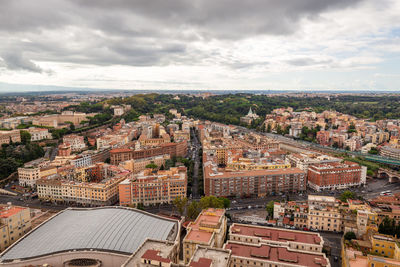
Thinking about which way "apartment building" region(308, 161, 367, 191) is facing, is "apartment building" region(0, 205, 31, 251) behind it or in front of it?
in front

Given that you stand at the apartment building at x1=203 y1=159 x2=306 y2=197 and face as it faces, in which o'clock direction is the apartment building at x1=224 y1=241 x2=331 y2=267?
the apartment building at x1=224 y1=241 x2=331 y2=267 is roughly at 12 o'clock from the apartment building at x1=203 y1=159 x2=306 y2=197.

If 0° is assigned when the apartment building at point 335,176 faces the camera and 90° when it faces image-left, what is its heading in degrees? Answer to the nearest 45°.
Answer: approximately 0°

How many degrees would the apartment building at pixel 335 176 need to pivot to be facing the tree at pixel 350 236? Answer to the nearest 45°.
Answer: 0° — it already faces it

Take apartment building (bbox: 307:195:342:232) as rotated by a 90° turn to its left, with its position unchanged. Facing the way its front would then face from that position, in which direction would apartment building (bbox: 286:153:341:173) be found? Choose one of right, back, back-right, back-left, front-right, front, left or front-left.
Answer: left

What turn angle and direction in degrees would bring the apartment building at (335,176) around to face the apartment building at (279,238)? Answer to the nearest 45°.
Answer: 0° — it already faces it

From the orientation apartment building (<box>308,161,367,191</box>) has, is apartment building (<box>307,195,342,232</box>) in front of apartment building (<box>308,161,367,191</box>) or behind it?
in front

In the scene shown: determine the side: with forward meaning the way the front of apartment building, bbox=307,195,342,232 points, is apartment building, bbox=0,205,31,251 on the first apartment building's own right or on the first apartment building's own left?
on the first apartment building's own right

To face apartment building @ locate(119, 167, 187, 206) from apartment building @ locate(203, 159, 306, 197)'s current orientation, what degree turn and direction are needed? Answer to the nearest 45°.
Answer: approximately 45° to its right

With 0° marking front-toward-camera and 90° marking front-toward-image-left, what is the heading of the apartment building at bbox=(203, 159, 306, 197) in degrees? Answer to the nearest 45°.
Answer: approximately 0°
